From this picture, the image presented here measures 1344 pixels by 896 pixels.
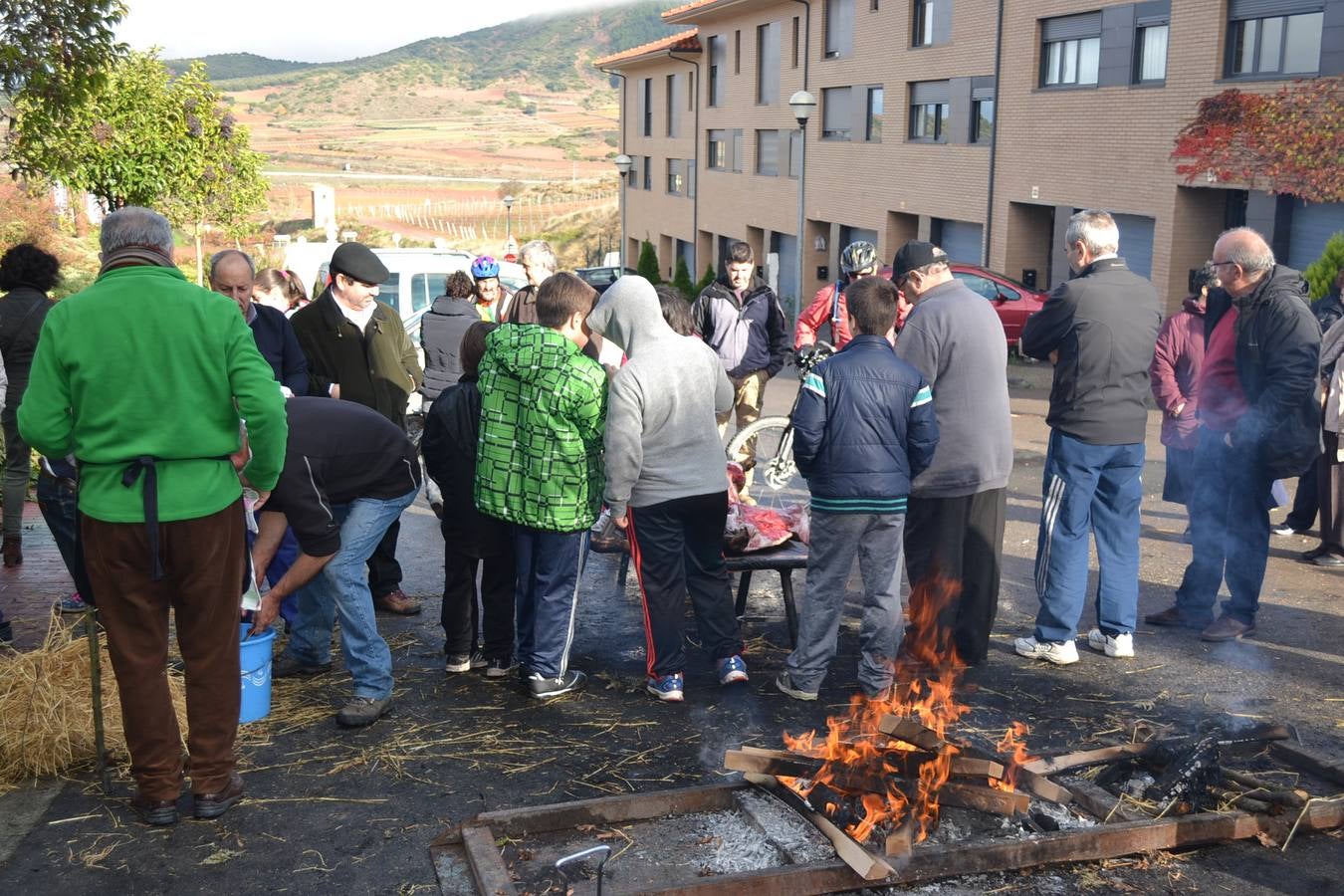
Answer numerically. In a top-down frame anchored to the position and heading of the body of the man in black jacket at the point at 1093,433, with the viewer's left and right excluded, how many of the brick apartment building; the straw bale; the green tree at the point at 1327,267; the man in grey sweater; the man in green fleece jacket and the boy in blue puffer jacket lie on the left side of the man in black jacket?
4

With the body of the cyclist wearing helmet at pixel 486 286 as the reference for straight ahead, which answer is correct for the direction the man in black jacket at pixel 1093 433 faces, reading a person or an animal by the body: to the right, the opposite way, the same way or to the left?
the opposite way

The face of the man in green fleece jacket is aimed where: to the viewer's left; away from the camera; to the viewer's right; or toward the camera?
away from the camera

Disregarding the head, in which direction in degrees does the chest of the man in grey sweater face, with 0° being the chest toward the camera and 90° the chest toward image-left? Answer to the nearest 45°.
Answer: approximately 135°

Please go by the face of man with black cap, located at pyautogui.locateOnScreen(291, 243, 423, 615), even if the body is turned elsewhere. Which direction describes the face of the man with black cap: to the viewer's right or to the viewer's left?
to the viewer's right

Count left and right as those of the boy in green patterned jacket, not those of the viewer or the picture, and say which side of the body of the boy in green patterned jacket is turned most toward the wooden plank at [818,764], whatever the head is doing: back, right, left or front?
right

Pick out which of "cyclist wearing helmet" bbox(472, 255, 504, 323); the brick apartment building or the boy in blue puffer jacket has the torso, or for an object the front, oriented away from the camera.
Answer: the boy in blue puffer jacket

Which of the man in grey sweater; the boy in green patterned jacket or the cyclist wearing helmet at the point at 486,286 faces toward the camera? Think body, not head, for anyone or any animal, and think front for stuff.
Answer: the cyclist wearing helmet

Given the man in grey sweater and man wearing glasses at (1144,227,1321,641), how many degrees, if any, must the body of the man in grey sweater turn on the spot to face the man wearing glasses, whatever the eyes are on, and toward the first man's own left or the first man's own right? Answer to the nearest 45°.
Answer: approximately 90° to the first man's own right

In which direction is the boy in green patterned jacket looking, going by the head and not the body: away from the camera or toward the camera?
away from the camera

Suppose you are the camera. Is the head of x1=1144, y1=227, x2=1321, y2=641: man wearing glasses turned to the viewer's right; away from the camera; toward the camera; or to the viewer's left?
to the viewer's left

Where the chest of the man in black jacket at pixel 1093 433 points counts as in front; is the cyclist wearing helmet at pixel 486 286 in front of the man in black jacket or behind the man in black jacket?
in front

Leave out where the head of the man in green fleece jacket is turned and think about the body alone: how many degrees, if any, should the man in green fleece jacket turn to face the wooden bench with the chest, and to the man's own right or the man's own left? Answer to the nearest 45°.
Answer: approximately 90° to the man's own right

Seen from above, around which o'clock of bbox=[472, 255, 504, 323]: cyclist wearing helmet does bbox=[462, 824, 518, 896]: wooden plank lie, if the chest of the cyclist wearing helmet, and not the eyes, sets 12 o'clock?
The wooden plank is roughly at 12 o'clock from the cyclist wearing helmet.

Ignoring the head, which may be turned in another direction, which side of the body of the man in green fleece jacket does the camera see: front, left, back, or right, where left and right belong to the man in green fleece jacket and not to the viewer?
back

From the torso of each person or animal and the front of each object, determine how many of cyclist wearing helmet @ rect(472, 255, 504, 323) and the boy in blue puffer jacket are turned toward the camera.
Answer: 1

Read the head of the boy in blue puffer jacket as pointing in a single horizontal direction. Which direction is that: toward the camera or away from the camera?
away from the camera

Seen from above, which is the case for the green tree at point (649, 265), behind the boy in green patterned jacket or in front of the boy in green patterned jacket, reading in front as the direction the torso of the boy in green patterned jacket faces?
in front
